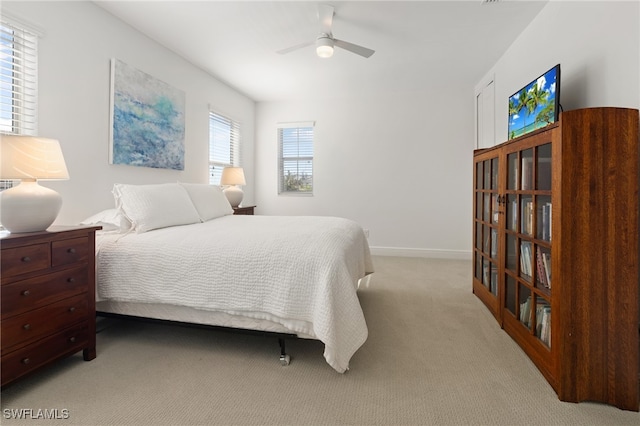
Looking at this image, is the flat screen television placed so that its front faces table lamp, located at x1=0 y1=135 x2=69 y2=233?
yes

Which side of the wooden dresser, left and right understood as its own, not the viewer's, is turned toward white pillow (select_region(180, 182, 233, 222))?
left

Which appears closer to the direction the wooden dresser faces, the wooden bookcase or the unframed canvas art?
the wooden bookcase

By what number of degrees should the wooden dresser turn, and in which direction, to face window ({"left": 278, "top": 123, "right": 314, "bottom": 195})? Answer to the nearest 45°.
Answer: approximately 90° to its left

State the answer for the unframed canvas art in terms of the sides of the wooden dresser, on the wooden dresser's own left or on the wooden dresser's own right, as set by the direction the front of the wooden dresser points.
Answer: on the wooden dresser's own left

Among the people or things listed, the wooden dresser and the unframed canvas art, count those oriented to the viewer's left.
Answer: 0

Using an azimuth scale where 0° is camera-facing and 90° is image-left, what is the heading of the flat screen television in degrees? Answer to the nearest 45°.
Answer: approximately 45°

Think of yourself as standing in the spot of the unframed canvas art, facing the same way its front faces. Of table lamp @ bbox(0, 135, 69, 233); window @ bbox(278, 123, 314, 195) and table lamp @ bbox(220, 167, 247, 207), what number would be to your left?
2

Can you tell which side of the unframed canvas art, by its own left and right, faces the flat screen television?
front

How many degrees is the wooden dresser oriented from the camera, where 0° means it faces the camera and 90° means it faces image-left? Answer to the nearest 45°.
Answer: approximately 315°

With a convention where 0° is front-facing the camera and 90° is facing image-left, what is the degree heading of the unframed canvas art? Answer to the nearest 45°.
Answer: approximately 315°

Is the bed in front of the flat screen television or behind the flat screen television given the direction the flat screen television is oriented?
in front

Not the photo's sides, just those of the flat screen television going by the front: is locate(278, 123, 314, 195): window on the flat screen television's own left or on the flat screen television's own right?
on the flat screen television's own right

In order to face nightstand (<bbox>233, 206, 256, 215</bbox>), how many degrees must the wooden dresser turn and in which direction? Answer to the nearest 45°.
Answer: approximately 90° to its left
